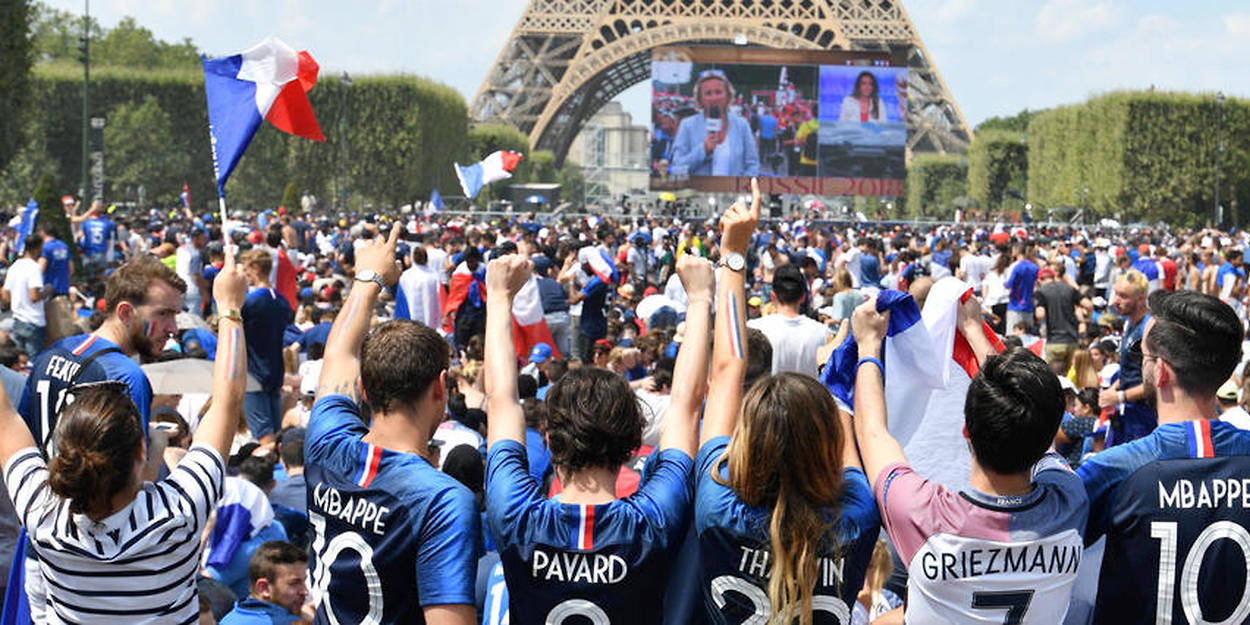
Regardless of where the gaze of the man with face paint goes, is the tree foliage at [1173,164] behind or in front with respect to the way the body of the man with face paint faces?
in front

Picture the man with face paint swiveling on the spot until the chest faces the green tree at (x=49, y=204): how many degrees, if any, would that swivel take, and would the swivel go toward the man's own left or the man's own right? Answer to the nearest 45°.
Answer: approximately 45° to the man's own left

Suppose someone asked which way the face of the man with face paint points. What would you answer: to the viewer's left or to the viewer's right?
to the viewer's right

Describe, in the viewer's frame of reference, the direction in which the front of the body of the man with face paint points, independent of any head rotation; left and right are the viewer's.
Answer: facing away from the viewer and to the right of the viewer

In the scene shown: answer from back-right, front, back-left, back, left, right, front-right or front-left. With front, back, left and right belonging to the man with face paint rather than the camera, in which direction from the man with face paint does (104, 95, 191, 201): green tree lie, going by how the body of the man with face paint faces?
front-left

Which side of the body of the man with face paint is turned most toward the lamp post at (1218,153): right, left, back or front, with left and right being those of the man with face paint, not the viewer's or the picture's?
front

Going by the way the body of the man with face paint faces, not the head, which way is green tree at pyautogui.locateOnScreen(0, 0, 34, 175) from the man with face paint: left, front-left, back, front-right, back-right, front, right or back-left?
front-left
